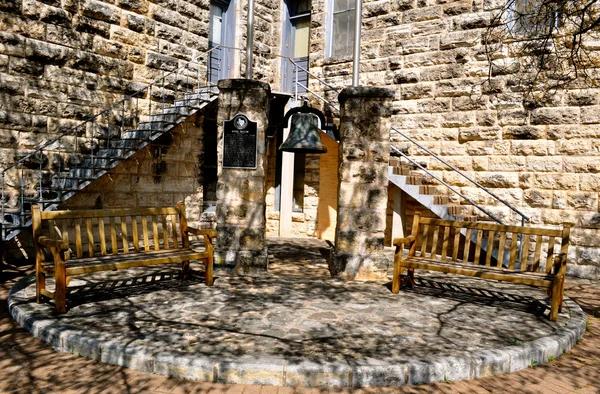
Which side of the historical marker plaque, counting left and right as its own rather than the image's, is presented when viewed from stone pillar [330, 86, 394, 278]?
left

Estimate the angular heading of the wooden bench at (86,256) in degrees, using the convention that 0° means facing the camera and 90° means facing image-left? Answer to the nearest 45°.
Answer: approximately 315°

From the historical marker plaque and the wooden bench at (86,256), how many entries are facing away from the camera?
0

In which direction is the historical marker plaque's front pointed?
toward the camera

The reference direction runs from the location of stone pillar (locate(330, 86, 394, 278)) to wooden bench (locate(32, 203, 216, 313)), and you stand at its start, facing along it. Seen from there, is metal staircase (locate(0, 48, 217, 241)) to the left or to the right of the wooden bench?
right

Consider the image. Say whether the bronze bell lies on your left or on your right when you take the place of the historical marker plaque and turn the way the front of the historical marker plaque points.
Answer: on your left

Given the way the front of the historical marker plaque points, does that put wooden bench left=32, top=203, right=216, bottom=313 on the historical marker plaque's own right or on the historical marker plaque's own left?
on the historical marker plaque's own right

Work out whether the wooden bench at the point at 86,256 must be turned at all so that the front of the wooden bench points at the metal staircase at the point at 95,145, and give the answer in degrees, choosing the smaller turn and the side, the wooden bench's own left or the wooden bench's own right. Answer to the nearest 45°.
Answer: approximately 135° to the wooden bench's own left

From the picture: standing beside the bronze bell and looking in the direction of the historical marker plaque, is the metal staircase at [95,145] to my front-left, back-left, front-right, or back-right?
front-right

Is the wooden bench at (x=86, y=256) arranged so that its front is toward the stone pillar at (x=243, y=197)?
no

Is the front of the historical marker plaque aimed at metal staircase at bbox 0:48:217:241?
no

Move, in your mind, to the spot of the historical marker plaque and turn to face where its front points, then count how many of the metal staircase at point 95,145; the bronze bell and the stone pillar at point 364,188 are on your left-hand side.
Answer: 2

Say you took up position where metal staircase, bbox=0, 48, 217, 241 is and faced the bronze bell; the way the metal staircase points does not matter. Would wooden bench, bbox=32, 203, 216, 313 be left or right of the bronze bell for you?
right

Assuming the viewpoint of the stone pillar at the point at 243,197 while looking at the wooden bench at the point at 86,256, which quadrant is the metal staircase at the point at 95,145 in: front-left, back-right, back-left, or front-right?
front-right

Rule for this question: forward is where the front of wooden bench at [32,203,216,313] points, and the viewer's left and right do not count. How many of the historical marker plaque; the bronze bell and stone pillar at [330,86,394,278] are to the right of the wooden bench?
0

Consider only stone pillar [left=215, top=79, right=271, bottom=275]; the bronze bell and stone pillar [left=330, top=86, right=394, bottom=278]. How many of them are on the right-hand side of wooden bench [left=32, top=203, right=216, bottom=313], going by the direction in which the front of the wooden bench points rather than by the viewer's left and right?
0
